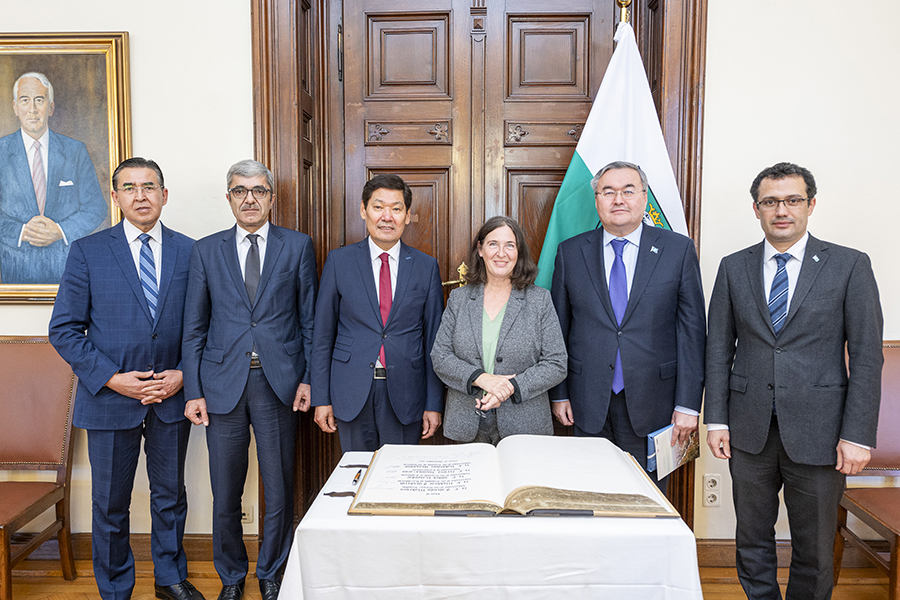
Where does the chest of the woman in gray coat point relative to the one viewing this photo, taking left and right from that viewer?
facing the viewer

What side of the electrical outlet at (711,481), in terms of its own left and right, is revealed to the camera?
front

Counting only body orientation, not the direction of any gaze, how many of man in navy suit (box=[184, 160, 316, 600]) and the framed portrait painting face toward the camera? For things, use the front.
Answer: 2

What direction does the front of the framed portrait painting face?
toward the camera

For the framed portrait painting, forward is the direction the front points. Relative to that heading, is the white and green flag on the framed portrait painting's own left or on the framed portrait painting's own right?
on the framed portrait painting's own left

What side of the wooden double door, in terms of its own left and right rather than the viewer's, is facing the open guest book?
front

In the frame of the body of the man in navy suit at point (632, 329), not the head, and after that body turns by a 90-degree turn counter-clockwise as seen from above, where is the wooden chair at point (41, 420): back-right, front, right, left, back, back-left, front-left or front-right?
back
